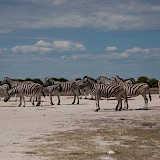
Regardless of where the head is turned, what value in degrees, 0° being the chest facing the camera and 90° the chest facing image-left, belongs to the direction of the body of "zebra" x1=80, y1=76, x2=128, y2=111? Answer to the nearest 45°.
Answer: approximately 90°
